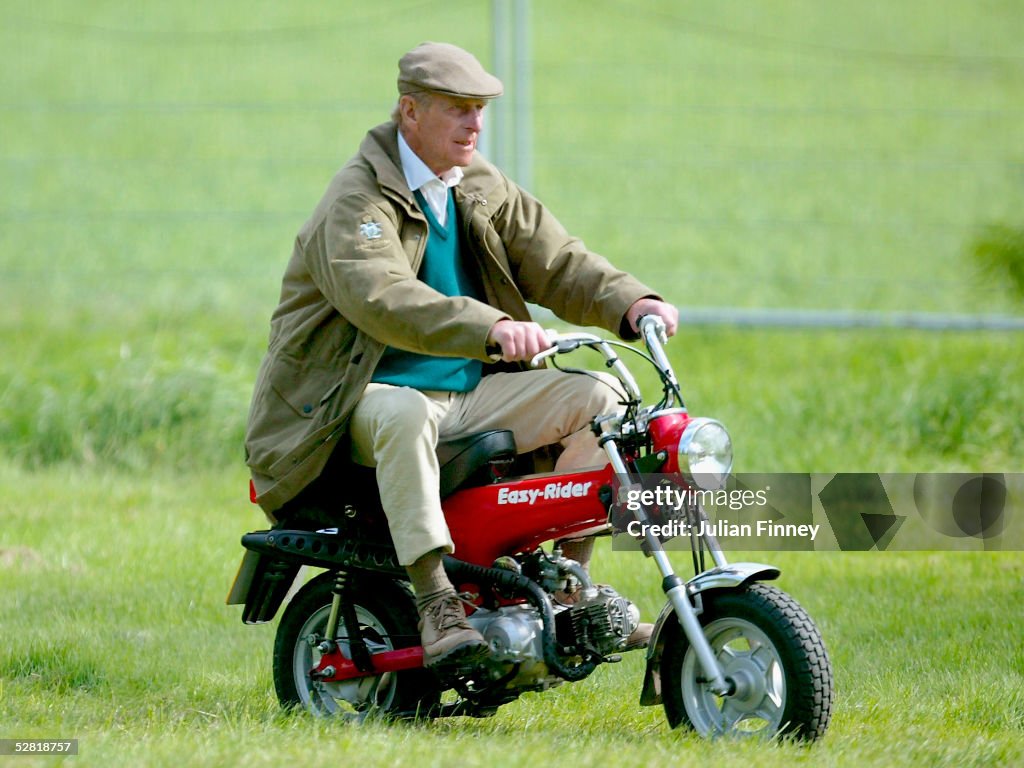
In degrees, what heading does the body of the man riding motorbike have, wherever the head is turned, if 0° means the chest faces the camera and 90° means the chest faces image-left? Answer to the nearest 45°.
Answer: approximately 315°

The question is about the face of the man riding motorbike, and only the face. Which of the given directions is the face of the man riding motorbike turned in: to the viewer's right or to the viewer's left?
to the viewer's right

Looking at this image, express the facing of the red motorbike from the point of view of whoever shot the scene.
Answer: facing the viewer and to the right of the viewer
